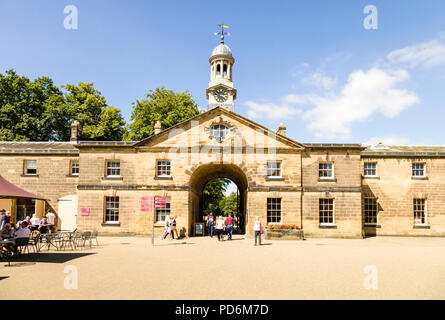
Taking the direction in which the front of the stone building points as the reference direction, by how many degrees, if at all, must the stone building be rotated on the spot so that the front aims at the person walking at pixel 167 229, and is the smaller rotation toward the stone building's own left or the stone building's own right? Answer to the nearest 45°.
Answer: approximately 45° to the stone building's own right

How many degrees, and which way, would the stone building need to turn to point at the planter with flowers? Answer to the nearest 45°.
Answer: approximately 45° to its left

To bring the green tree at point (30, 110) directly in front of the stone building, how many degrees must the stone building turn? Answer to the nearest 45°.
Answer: approximately 135° to its right

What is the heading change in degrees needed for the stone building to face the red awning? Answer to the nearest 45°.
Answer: approximately 45° to its right

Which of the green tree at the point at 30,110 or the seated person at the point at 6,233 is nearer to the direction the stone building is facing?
the seated person

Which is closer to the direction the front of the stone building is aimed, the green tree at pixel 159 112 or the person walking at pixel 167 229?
the person walking

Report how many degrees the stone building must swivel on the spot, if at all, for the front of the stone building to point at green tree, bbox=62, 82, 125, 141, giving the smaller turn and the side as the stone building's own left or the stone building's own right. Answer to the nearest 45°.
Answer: approximately 135° to the stone building's own right

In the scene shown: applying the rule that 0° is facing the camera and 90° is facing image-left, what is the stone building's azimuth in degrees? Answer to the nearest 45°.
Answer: approximately 0°

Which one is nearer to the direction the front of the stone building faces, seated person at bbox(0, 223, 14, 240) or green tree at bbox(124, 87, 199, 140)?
the seated person

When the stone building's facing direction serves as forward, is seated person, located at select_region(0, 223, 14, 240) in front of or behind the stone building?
in front
